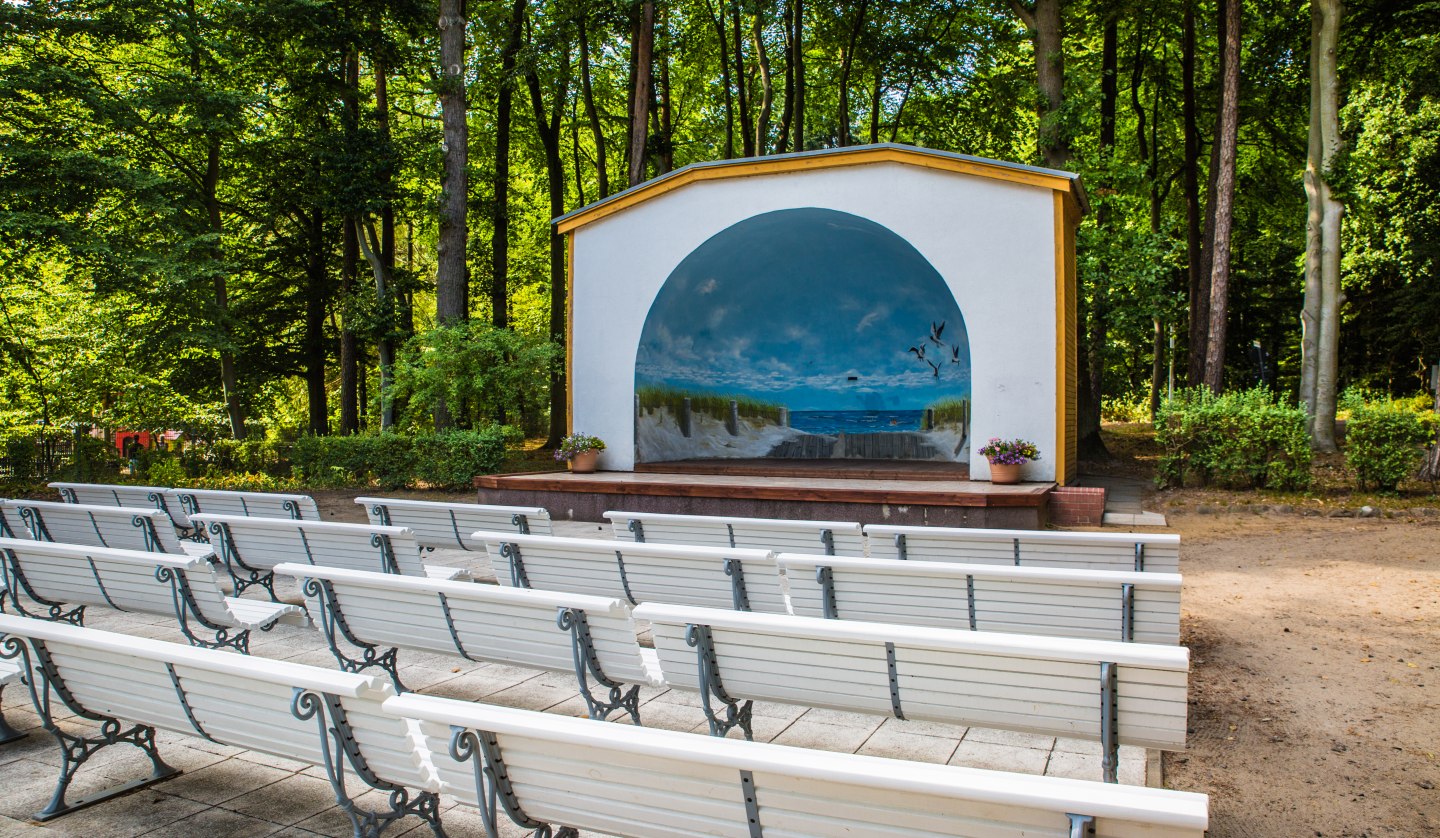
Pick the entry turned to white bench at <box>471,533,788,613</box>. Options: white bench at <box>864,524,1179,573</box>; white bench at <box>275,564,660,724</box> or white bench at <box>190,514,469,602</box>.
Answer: white bench at <box>275,564,660,724</box>

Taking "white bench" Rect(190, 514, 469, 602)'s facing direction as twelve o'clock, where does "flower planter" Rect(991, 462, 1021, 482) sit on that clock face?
The flower planter is roughly at 1 o'clock from the white bench.

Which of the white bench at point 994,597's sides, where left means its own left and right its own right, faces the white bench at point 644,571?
left

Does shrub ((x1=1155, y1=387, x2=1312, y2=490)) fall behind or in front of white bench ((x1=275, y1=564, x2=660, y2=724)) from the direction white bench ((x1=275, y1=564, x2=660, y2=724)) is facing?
in front

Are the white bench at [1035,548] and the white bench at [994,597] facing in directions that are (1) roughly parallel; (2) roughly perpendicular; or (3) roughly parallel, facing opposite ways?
roughly parallel

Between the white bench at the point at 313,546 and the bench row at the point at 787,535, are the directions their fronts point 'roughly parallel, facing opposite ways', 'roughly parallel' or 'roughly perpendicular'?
roughly parallel

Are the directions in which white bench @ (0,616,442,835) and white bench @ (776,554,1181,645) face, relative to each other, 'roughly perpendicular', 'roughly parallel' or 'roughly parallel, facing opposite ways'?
roughly parallel

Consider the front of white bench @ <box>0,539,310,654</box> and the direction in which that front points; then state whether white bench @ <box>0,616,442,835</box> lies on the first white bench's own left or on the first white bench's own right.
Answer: on the first white bench's own right

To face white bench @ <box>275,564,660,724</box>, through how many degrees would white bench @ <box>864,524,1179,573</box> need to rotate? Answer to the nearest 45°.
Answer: approximately 135° to its left

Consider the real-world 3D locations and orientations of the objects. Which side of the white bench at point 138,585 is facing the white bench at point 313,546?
front

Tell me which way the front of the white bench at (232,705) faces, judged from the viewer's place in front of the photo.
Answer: facing away from the viewer and to the right of the viewer

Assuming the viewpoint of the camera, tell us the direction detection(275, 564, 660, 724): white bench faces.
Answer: facing away from the viewer and to the right of the viewer

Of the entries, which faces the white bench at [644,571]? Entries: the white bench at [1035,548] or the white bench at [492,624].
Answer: the white bench at [492,624]

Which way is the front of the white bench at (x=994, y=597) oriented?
away from the camera

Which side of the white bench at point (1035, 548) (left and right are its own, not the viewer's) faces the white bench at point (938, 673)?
back

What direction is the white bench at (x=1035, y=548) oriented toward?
away from the camera

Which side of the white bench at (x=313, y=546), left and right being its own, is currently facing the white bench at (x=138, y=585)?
back

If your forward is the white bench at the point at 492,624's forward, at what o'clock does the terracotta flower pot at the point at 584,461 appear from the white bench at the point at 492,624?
The terracotta flower pot is roughly at 11 o'clock from the white bench.

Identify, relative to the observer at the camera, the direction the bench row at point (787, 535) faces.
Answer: facing away from the viewer and to the right of the viewer

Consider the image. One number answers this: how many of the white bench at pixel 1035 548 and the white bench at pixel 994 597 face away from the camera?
2

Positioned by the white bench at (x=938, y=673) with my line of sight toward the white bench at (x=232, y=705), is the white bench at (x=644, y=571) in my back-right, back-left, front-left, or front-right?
front-right
